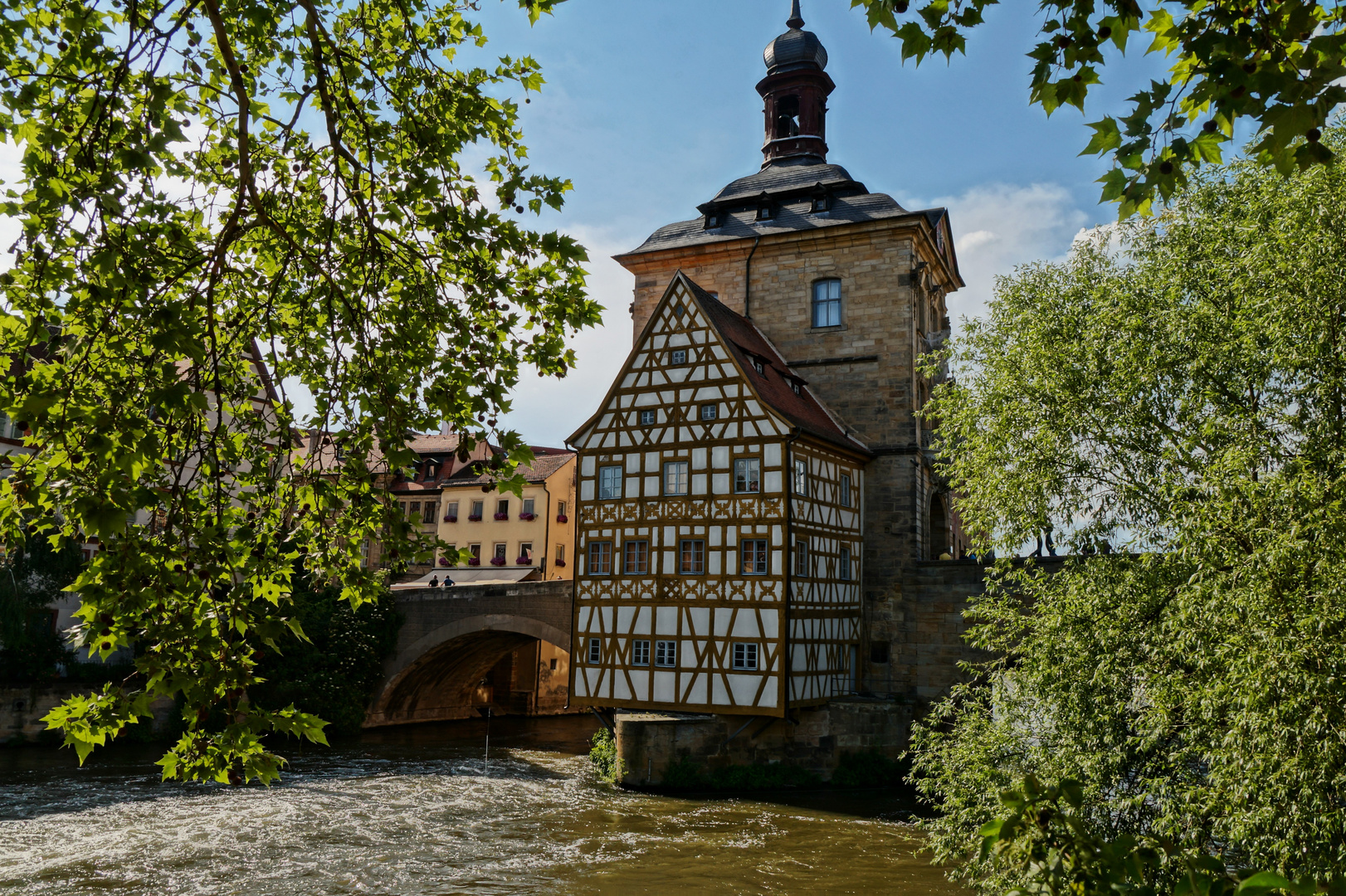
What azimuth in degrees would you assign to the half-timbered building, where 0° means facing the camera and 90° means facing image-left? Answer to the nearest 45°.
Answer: approximately 0°

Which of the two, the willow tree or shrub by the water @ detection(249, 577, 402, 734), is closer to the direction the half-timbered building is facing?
the willow tree

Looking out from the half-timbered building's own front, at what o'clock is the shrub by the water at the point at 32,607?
The shrub by the water is roughly at 3 o'clock from the half-timbered building.

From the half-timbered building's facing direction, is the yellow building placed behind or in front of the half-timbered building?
behind
